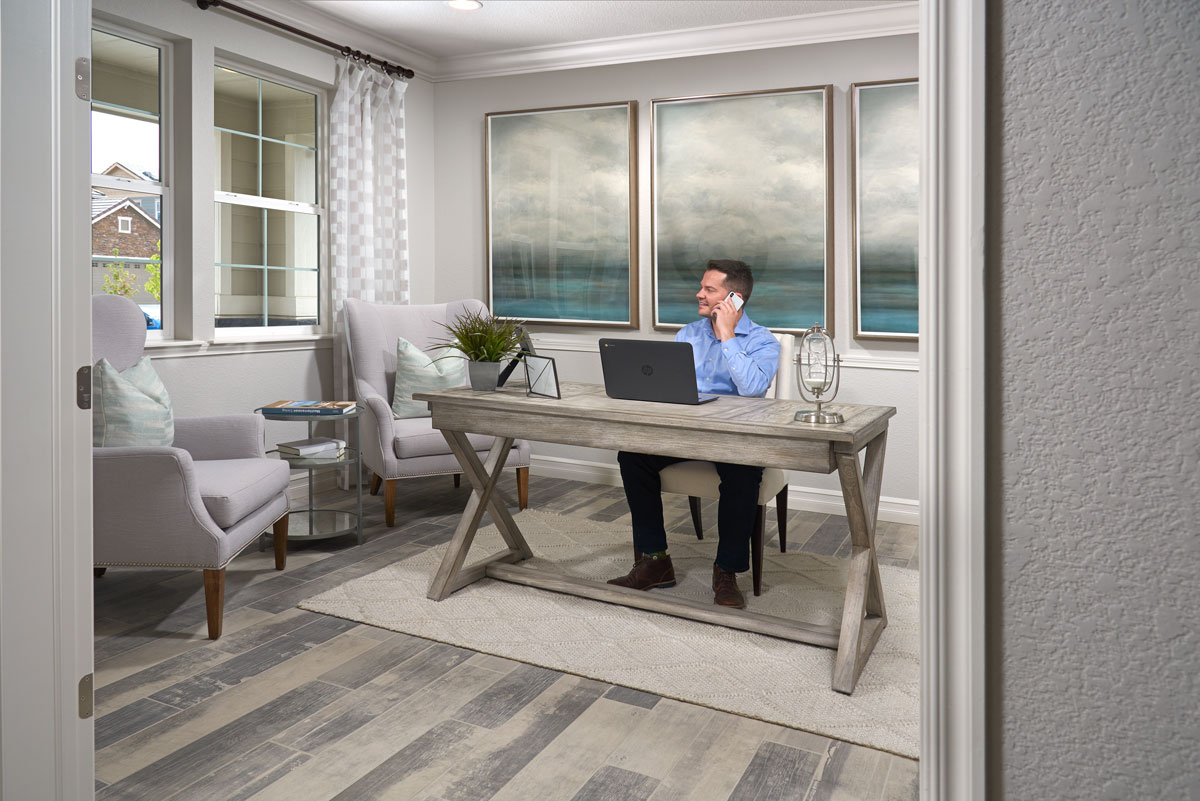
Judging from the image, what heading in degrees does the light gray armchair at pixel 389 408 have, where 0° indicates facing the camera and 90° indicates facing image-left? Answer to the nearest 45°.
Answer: approximately 315°

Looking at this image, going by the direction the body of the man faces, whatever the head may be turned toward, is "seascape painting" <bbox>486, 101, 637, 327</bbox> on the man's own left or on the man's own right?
on the man's own right

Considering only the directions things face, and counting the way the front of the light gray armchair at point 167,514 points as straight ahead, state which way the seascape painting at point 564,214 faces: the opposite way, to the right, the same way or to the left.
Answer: to the right

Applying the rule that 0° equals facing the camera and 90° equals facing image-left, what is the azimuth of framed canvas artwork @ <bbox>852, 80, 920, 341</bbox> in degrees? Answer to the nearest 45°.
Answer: approximately 0°

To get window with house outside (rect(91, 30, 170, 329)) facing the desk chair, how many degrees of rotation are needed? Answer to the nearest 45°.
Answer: approximately 45° to its left

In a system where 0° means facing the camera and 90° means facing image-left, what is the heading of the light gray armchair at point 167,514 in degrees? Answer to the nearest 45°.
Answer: approximately 315°

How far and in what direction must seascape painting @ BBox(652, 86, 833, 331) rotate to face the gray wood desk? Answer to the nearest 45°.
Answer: approximately 45° to its left

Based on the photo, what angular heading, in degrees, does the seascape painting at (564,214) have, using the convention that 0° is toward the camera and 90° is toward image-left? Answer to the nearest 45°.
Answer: approximately 45°
